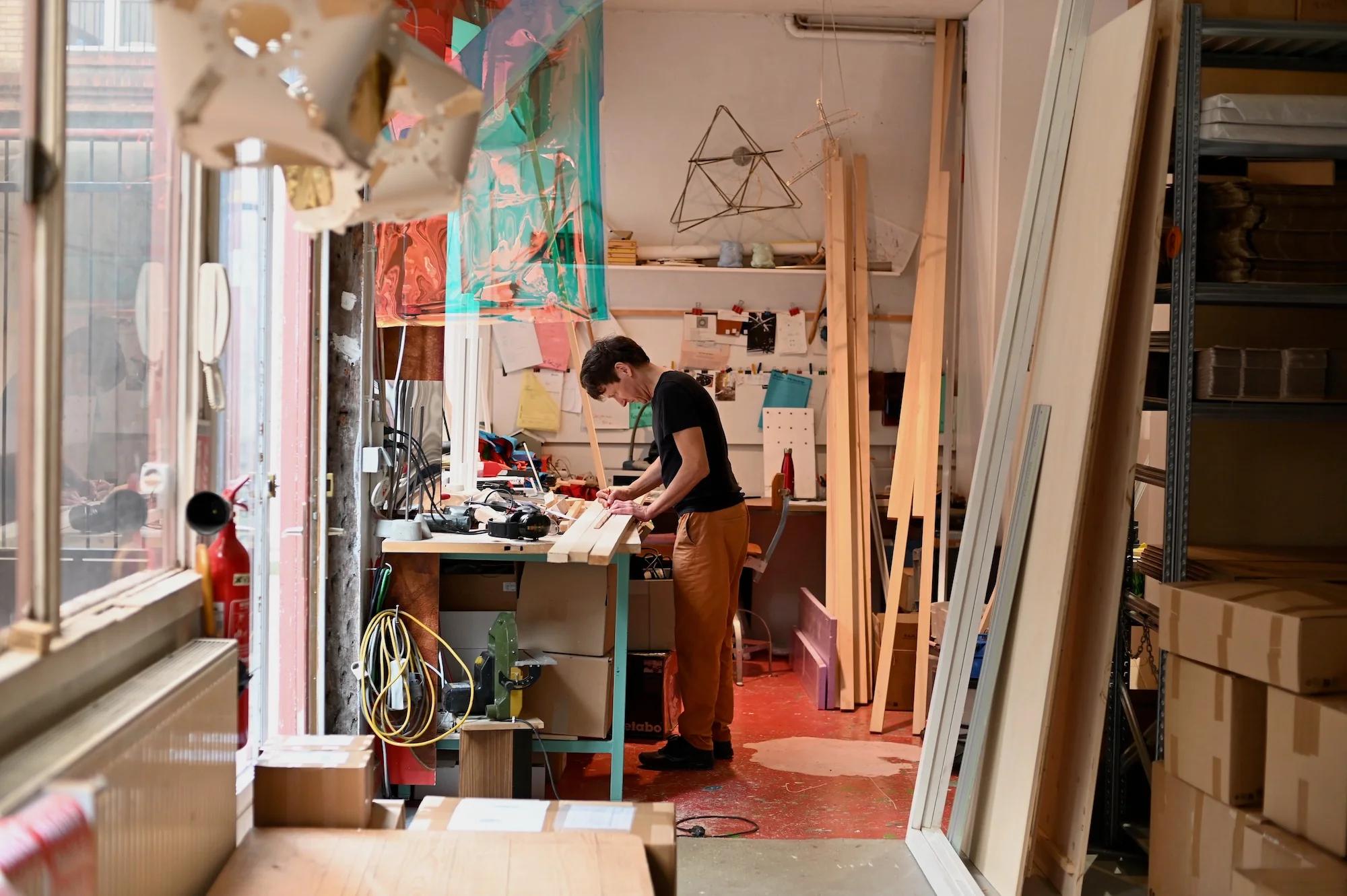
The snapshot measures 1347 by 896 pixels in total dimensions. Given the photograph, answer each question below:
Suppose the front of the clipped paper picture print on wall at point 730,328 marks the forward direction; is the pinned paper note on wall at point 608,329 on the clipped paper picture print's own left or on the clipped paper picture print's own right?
on the clipped paper picture print's own right

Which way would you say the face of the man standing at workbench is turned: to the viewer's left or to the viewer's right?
to the viewer's left

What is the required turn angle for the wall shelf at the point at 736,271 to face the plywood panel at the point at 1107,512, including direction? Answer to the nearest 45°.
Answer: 0° — it already faces it

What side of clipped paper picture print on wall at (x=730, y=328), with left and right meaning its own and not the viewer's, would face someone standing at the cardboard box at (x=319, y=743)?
front

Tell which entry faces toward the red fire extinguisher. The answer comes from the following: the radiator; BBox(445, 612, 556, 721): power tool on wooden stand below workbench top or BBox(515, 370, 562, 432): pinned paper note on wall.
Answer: the pinned paper note on wall

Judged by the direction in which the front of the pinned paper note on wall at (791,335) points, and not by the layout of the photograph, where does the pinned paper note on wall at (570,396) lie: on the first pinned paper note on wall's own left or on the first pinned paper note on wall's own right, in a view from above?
on the first pinned paper note on wall's own right

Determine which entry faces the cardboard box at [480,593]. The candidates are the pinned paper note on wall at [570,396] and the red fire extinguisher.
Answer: the pinned paper note on wall

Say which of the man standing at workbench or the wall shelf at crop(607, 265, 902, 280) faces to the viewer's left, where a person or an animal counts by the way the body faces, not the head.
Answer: the man standing at workbench

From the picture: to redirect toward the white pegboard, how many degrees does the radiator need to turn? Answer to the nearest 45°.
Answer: approximately 90° to its left

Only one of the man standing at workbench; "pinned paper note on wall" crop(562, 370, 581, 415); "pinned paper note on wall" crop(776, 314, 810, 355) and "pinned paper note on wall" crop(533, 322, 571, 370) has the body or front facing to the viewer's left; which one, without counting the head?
the man standing at workbench

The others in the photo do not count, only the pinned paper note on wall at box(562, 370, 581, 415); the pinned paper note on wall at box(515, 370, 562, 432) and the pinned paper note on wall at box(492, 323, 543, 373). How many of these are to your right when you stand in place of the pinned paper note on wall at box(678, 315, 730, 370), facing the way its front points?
3

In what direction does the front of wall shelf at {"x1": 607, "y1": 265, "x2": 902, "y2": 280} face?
toward the camera

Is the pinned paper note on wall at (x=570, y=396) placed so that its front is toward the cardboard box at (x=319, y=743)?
yes

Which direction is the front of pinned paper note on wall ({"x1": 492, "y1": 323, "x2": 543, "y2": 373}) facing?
toward the camera

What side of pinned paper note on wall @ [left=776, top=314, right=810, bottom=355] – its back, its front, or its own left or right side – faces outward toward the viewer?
front
